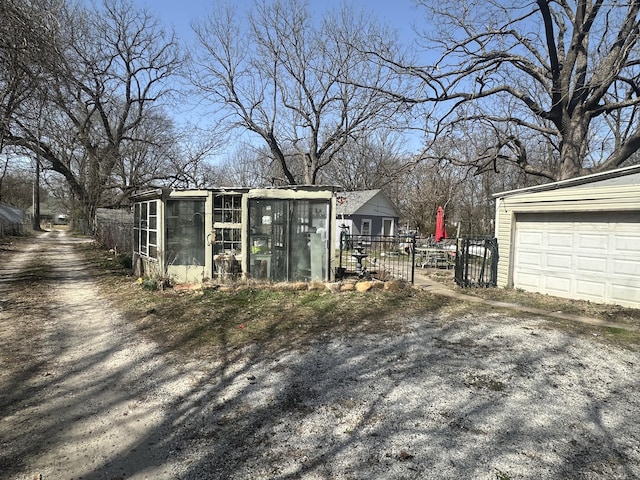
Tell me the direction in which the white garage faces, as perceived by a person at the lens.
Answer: facing the viewer and to the left of the viewer
